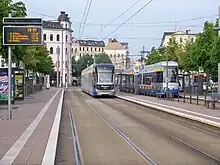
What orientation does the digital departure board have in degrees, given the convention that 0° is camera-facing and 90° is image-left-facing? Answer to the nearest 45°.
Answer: approximately 0°

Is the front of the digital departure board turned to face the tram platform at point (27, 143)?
yes
